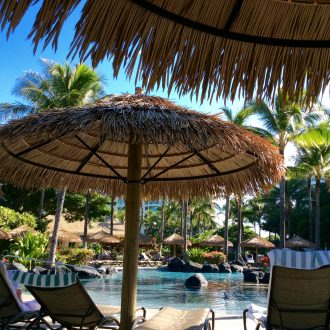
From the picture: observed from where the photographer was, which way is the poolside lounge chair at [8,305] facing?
facing away from the viewer and to the right of the viewer

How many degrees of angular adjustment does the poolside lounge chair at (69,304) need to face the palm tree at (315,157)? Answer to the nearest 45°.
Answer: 0° — it already faces it

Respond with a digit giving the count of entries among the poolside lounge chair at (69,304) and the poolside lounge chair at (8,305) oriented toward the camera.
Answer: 0

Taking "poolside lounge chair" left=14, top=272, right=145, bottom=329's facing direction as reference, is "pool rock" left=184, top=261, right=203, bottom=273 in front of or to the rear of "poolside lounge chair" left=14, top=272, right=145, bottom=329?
in front

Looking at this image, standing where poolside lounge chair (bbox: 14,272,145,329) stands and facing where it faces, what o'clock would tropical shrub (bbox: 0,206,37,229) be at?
The tropical shrub is roughly at 10 o'clock from the poolside lounge chair.

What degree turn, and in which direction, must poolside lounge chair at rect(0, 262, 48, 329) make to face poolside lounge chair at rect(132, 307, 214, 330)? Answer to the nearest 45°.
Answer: approximately 45° to its right

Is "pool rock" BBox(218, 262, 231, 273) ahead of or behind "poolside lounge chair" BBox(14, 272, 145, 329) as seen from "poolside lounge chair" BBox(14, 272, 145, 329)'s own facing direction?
ahead

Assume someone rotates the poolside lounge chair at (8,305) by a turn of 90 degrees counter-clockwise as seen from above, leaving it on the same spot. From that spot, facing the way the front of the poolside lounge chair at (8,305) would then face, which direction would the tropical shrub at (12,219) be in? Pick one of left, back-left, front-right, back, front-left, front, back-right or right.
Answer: front-right

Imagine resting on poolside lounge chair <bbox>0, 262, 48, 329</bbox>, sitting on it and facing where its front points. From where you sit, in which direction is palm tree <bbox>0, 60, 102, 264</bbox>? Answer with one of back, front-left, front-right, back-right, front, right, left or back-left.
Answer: front-left

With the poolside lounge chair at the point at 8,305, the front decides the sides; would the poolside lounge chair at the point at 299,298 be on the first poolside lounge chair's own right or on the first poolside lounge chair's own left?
on the first poolside lounge chair's own right

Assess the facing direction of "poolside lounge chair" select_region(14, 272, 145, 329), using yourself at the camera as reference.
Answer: facing away from the viewer and to the right of the viewer
